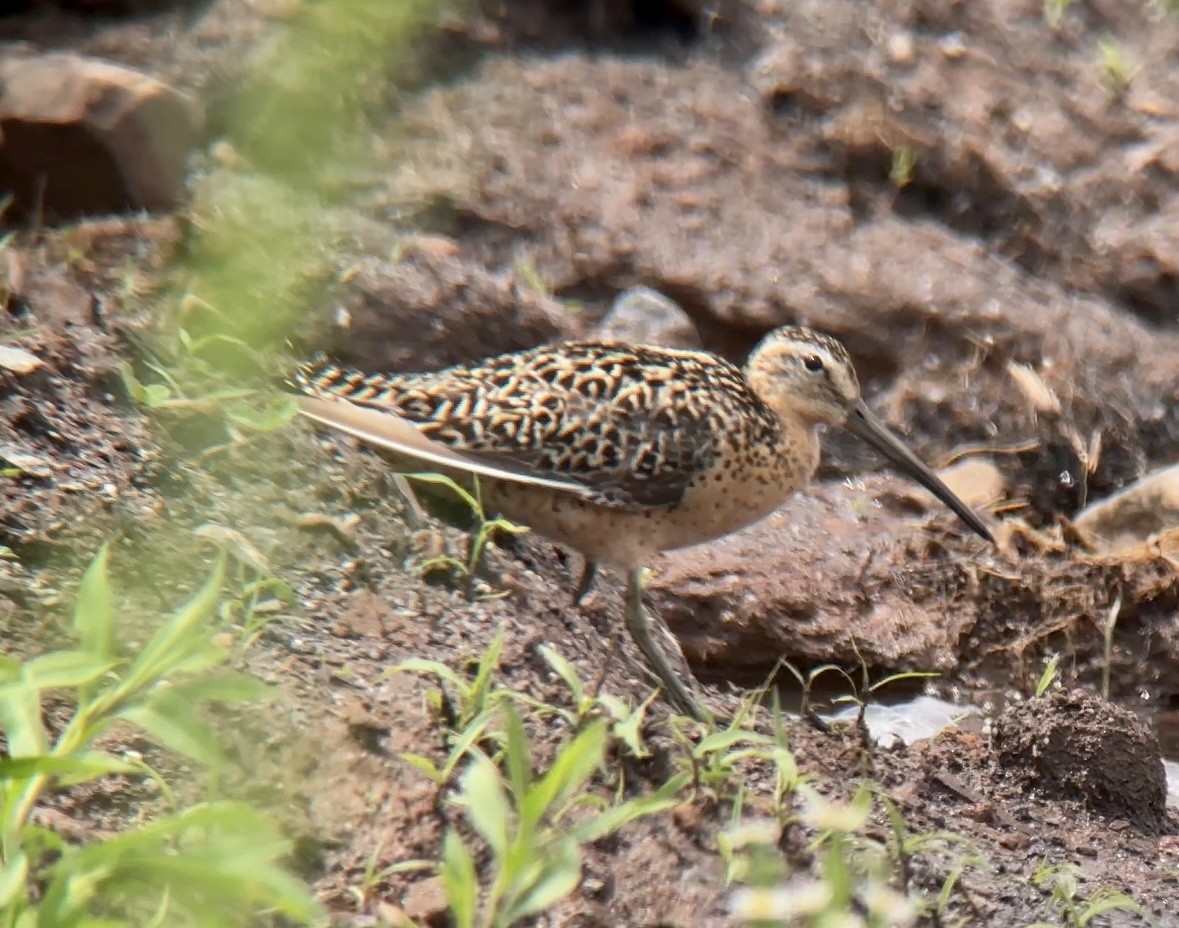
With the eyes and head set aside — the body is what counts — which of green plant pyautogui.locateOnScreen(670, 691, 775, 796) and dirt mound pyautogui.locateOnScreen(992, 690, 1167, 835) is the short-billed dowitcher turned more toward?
the dirt mound

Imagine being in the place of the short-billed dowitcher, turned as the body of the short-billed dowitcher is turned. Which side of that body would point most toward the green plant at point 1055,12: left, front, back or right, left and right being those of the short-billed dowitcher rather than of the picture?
left

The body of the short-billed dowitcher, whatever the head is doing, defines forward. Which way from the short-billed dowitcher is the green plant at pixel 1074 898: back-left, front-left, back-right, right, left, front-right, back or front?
front-right

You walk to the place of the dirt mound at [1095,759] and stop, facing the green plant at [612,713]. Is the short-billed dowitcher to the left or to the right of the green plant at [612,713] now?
right

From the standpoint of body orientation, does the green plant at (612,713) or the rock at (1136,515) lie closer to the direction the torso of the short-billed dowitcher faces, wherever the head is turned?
the rock

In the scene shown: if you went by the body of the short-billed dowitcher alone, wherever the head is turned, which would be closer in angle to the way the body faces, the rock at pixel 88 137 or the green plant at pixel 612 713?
the green plant

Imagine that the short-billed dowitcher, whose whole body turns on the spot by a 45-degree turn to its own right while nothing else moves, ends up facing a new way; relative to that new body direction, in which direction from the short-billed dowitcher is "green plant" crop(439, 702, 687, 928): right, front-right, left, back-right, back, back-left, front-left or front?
front-right

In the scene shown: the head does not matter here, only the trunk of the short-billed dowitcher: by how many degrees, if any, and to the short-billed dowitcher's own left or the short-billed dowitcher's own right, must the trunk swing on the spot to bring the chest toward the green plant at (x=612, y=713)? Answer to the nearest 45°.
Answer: approximately 90° to the short-billed dowitcher's own right

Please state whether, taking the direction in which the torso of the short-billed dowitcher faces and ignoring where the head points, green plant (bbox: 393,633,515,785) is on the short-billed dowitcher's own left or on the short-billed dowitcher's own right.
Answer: on the short-billed dowitcher's own right

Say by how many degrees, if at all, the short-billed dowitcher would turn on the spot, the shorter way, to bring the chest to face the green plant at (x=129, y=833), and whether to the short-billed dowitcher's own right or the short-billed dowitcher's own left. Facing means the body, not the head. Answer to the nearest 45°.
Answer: approximately 90° to the short-billed dowitcher's own right

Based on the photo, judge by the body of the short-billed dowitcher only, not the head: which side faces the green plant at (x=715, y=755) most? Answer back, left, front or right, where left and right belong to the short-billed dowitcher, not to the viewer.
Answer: right

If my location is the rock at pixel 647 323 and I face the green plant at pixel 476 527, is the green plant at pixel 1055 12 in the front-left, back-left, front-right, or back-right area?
back-left

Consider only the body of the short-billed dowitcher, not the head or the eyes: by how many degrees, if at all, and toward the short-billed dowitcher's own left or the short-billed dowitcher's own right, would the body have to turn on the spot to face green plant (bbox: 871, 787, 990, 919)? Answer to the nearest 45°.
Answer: approximately 45° to the short-billed dowitcher's own right

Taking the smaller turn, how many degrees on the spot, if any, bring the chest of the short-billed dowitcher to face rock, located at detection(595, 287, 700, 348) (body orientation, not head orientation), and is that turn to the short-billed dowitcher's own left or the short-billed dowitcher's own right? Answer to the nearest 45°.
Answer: approximately 90° to the short-billed dowitcher's own left

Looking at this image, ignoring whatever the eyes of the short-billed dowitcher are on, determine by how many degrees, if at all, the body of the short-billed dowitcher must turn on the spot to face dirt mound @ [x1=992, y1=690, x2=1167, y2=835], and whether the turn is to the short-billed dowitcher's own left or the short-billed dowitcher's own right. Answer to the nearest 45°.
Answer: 0° — it already faces it

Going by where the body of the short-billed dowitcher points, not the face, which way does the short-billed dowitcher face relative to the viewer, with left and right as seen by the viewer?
facing to the right of the viewer
